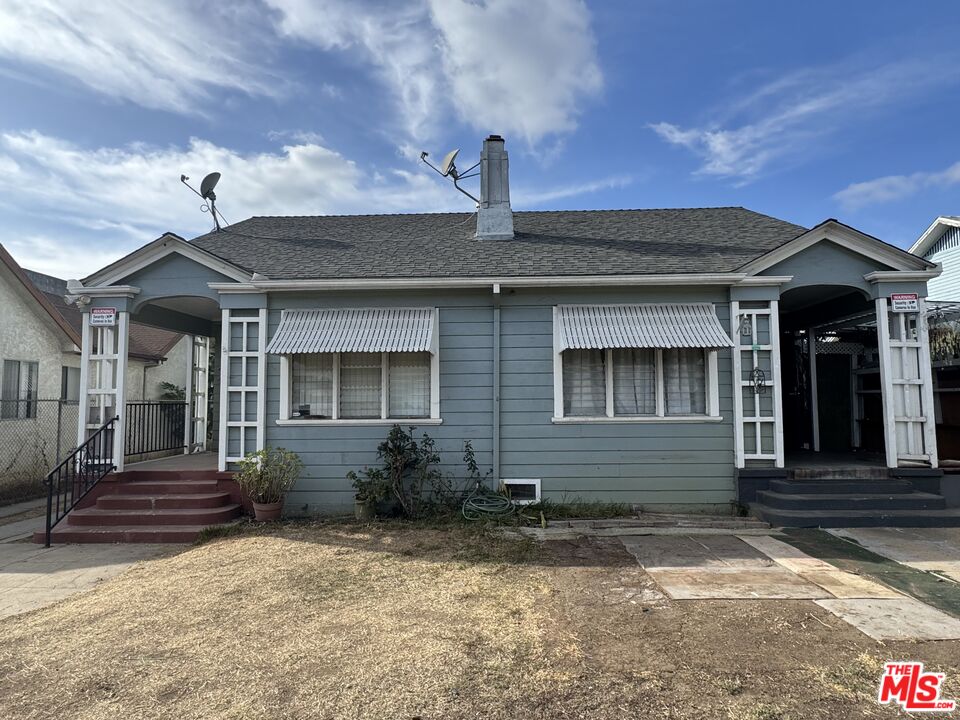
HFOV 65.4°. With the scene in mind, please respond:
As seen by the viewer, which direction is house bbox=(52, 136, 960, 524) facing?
toward the camera

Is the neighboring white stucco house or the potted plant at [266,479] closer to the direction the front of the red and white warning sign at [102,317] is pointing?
the potted plant

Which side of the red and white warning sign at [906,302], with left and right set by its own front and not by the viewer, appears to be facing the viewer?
front

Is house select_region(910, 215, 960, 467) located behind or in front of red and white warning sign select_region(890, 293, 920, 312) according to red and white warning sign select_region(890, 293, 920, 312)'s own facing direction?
behind

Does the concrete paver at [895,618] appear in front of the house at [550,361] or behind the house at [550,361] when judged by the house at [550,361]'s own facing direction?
in front

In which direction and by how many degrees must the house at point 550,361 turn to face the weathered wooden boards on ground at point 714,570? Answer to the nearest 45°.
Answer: approximately 45° to its left

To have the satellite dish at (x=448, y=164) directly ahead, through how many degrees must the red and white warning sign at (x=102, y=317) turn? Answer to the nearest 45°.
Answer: approximately 90° to its left

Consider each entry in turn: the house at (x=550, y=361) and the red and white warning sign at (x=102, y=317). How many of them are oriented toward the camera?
2

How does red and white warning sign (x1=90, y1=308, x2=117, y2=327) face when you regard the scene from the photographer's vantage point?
facing the viewer

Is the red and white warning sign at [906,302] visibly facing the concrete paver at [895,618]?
yes

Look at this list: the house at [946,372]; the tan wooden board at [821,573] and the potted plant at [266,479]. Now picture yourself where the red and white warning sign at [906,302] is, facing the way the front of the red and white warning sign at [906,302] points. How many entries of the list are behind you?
1

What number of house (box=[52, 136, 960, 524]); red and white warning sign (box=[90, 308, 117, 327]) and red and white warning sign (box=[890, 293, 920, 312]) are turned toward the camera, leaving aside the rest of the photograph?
3

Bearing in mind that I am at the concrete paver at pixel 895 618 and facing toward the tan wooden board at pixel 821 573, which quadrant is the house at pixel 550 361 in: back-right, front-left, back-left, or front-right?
front-left

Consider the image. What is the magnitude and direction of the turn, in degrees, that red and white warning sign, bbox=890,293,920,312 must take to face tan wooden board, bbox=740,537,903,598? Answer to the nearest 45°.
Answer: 0° — it already faces it
